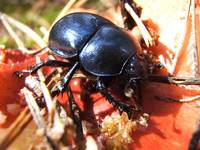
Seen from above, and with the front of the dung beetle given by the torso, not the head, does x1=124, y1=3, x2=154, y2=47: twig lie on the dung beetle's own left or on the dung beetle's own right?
on the dung beetle's own left

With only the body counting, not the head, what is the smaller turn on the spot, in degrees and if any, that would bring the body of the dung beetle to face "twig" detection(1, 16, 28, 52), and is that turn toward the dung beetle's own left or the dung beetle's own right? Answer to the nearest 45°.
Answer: approximately 180°

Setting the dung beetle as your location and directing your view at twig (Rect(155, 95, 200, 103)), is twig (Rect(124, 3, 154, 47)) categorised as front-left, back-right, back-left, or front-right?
front-left

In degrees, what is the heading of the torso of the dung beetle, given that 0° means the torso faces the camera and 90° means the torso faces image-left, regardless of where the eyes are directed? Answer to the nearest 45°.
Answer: approximately 315°

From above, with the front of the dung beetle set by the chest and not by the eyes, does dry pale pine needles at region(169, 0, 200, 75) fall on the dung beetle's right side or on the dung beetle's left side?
on the dung beetle's left side

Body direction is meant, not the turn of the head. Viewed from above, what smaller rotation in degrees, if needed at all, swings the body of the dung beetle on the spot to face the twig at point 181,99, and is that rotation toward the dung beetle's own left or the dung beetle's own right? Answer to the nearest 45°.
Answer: approximately 45° to the dung beetle's own left

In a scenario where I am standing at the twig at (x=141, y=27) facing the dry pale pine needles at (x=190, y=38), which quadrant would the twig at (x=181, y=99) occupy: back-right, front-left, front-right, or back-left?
front-right

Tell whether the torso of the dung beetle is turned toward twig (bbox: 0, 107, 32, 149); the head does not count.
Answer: no
